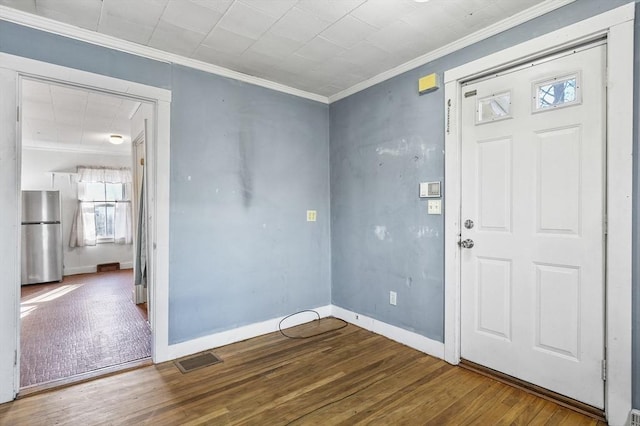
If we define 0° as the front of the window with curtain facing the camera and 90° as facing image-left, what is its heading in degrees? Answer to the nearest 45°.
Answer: approximately 0°

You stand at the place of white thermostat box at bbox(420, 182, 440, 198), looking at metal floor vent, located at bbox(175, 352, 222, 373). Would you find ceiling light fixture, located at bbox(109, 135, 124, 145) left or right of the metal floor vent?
right

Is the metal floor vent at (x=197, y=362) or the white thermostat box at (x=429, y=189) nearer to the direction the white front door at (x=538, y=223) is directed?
the metal floor vent

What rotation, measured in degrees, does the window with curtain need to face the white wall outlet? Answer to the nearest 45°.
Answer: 0° — it already faces it

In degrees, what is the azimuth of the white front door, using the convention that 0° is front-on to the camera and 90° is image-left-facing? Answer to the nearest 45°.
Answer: approximately 45°

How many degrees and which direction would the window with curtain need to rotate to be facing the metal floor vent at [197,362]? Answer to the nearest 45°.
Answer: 0° — it already faces it

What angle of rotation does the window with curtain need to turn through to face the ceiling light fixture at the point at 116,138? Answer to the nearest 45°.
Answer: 0° — it already faces it

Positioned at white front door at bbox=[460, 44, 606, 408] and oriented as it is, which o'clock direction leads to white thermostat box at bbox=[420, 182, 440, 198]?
The white thermostat box is roughly at 2 o'clock from the white front door.

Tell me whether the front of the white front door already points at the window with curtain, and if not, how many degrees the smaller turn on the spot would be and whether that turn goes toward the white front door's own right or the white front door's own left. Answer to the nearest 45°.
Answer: approximately 45° to the white front door's own right
